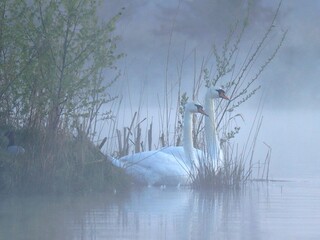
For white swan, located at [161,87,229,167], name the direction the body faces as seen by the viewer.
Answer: to the viewer's right

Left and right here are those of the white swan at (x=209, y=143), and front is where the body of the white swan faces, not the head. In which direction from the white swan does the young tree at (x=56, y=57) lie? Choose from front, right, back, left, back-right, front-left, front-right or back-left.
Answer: back-right
